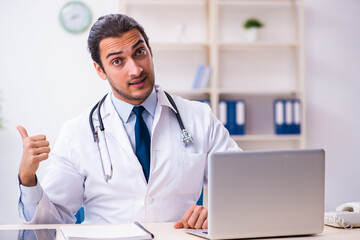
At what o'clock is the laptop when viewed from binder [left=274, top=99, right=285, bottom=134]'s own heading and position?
The laptop is roughly at 12 o'clock from the binder.

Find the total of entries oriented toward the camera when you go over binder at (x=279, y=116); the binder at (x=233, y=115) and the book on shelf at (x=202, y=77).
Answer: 3

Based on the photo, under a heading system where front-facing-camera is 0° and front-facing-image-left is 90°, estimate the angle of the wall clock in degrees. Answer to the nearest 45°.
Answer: approximately 0°

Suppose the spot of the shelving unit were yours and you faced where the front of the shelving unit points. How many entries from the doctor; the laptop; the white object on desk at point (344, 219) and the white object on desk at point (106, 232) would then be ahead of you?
4

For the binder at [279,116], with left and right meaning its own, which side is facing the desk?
front

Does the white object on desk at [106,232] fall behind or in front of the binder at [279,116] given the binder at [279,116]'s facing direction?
in front

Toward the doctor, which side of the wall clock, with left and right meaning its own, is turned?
front

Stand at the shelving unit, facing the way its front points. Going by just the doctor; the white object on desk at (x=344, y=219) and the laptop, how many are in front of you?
3
